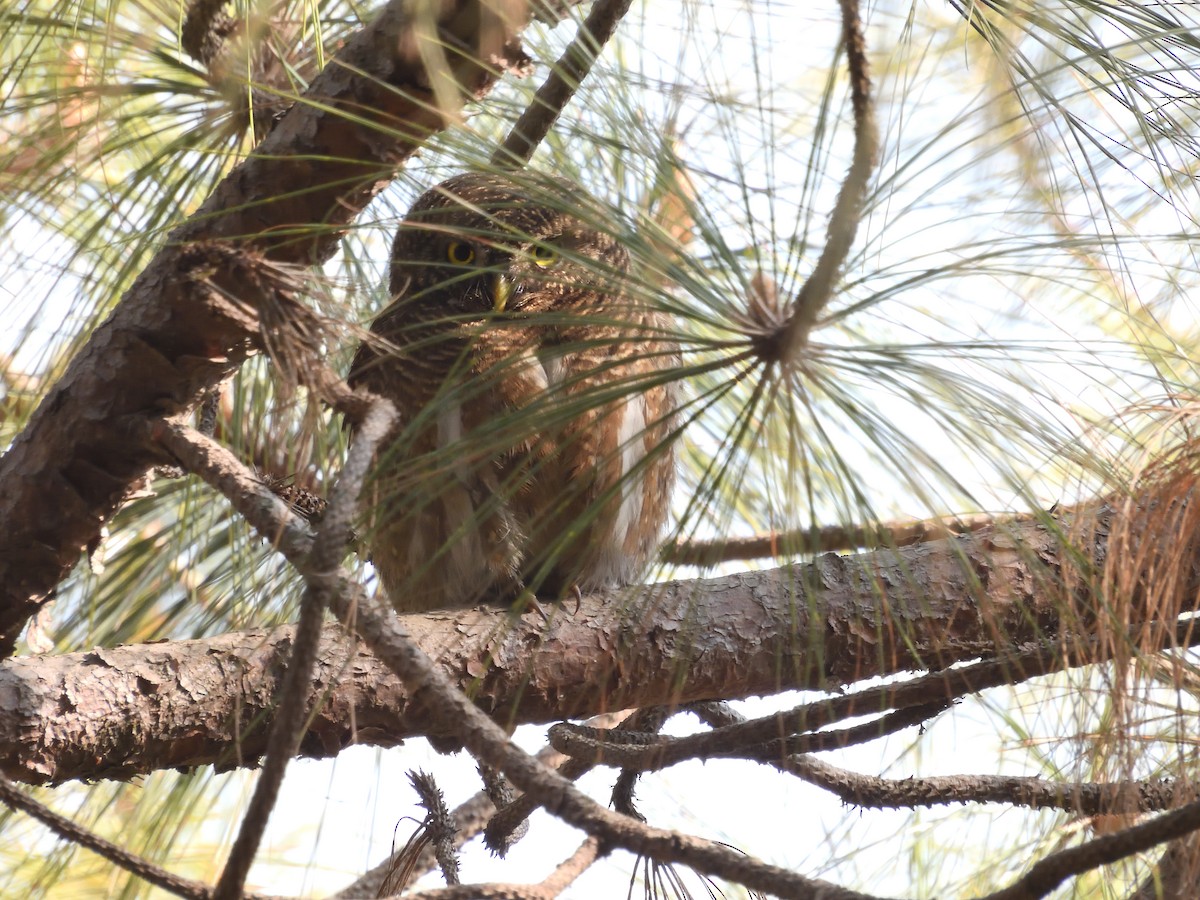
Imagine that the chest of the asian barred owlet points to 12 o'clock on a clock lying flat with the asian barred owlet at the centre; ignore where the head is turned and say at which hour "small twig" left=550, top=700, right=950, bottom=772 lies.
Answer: The small twig is roughly at 11 o'clock from the asian barred owlet.

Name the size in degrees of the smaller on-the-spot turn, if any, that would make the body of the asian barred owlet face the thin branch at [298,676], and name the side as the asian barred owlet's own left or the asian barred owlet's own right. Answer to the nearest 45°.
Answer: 0° — it already faces it

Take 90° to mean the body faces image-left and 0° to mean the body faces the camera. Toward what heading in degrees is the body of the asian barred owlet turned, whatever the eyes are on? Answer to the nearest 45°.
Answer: approximately 0°

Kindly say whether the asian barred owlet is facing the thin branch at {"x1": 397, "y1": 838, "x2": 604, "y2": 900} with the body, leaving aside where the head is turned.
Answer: yes

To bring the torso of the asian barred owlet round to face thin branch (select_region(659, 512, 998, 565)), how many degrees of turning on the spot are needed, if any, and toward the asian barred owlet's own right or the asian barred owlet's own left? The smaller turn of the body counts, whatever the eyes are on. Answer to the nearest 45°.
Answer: approximately 45° to the asian barred owlet's own left
